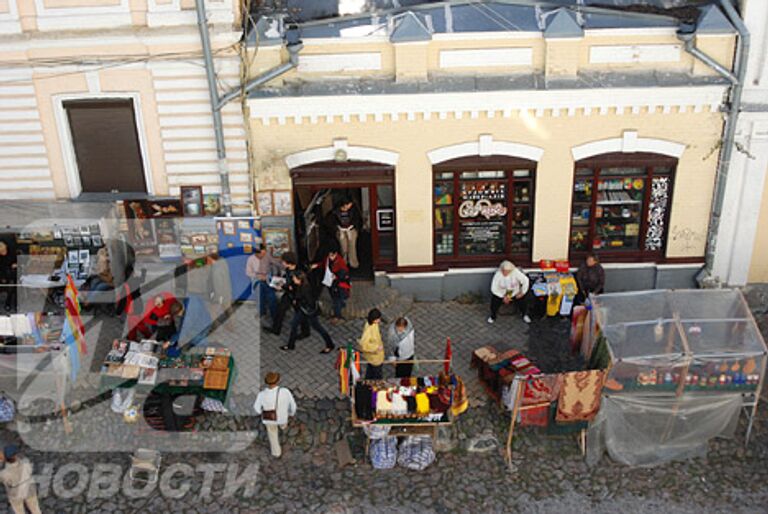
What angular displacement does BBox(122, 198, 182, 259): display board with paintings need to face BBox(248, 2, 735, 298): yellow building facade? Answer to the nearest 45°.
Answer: approximately 90° to its left

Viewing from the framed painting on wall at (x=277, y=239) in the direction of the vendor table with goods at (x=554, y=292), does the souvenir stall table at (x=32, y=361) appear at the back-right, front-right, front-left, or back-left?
back-right

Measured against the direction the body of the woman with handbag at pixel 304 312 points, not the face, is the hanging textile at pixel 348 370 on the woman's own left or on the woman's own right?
on the woman's own left

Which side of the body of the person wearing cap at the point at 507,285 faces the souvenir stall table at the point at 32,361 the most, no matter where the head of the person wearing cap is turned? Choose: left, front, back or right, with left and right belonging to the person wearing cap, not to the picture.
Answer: right

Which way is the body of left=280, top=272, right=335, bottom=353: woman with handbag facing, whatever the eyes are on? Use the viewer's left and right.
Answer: facing to the left of the viewer

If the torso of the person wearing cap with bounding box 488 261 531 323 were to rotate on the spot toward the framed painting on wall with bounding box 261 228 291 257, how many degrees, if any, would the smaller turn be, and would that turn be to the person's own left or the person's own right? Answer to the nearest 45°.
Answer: approximately 90° to the person's own right

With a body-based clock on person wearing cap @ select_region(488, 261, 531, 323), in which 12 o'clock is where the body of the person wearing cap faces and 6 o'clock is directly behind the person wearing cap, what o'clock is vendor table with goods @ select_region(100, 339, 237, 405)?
The vendor table with goods is roughly at 2 o'clock from the person wearing cap.

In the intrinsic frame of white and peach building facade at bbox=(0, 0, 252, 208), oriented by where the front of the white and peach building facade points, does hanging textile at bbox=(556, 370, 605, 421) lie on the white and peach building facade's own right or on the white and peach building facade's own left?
on the white and peach building facade's own left
